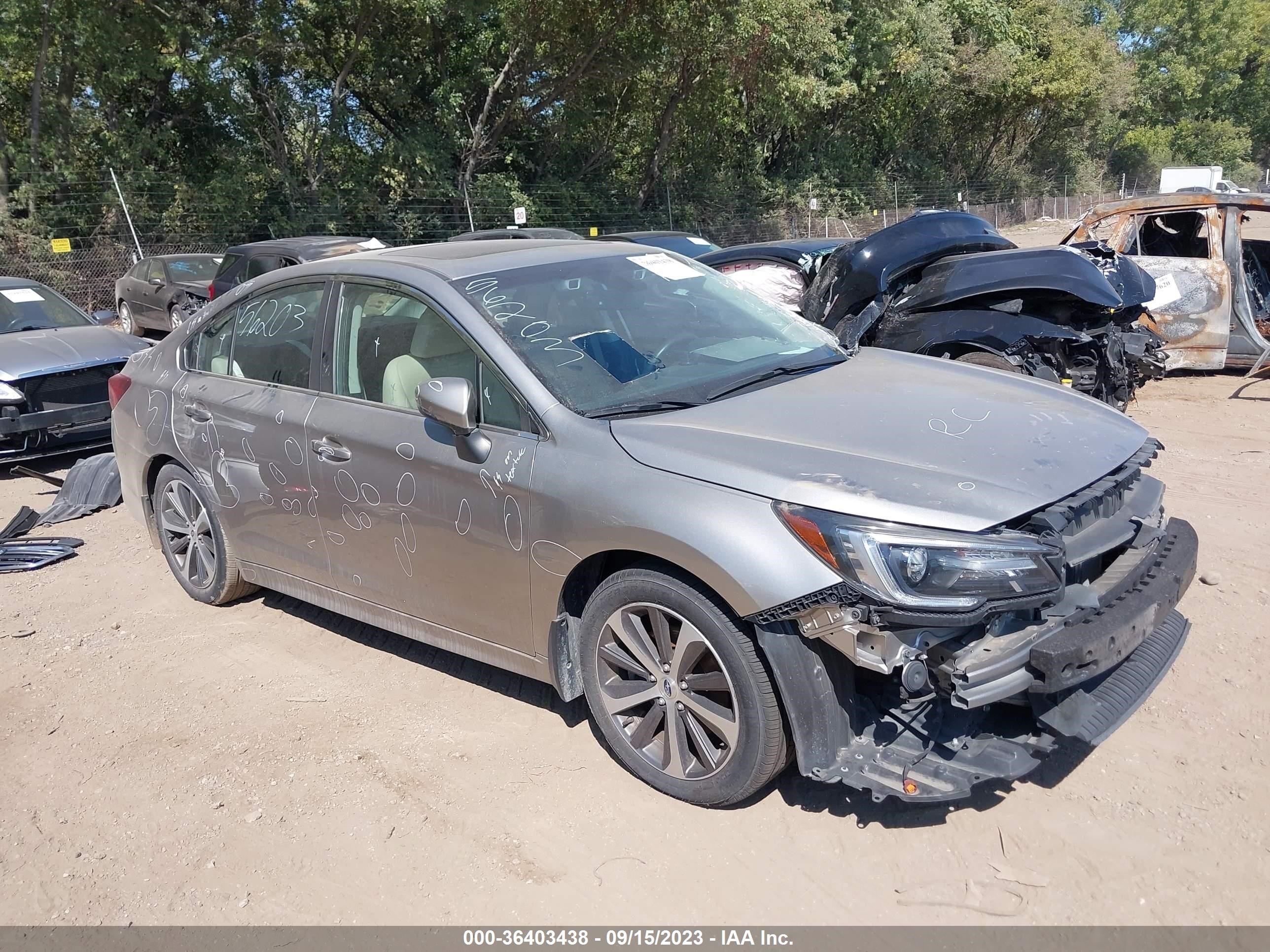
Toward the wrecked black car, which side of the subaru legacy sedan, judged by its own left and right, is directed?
left

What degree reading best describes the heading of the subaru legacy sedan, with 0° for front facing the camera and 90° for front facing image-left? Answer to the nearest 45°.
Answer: approximately 315°

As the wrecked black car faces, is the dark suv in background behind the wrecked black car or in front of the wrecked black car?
behind

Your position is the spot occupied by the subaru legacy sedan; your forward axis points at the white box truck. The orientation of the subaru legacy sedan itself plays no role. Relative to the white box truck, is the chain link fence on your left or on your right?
left

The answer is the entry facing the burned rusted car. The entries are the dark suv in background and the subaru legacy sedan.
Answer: the dark suv in background

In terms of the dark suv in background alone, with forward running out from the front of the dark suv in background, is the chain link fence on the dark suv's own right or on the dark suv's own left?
on the dark suv's own left
